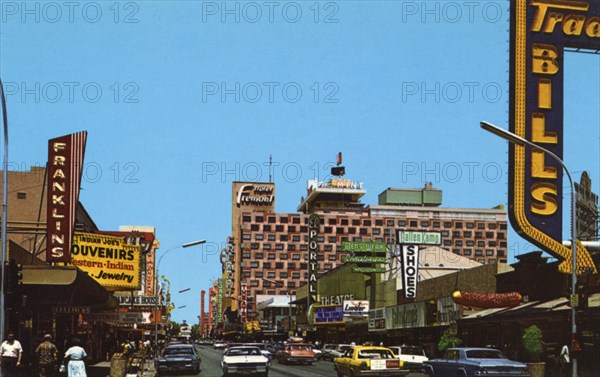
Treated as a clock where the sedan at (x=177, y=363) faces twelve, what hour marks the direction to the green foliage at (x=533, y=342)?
The green foliage is roughly at 10 o'clock from the sedan.

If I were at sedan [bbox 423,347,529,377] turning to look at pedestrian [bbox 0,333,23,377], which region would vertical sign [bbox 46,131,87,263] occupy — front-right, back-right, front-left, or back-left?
front-right

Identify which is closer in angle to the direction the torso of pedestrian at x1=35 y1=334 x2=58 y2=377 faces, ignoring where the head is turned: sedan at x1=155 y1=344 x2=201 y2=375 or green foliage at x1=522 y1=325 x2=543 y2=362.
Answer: the sedan

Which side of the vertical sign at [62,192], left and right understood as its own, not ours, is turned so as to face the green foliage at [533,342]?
left

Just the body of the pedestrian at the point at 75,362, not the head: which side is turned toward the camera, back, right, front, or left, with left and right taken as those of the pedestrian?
back

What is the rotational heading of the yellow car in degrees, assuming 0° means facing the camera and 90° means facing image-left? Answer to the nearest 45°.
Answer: approximately 135°

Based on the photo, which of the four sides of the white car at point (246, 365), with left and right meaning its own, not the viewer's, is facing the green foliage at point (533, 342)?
left

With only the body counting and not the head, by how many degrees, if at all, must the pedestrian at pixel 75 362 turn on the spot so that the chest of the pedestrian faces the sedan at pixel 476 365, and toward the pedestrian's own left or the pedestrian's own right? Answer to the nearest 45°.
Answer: approximately 90° to the pedestrian's own right

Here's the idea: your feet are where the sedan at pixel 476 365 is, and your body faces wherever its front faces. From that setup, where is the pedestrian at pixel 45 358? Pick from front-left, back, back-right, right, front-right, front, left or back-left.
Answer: front-left

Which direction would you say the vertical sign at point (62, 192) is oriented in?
toward the camera

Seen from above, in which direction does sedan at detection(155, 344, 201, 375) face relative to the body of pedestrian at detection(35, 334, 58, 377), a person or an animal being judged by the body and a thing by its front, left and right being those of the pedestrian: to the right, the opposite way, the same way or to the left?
the opposite way

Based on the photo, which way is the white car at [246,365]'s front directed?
toward the camera

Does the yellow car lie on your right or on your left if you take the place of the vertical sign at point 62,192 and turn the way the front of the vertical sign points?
on your left
